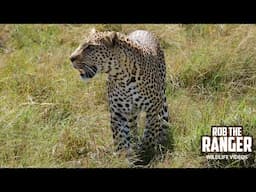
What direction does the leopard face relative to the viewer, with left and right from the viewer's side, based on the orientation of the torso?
facing the viewer and to the left of the viewer
